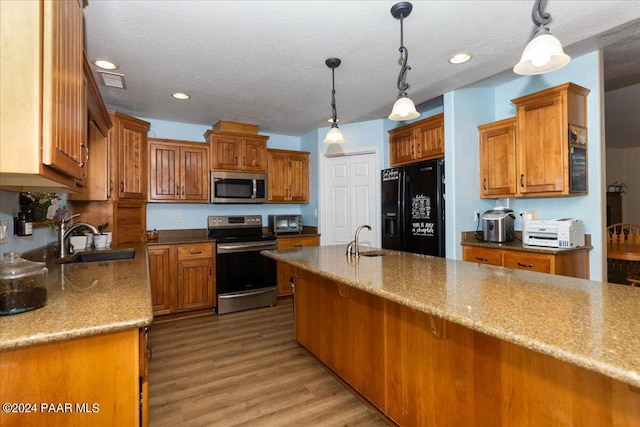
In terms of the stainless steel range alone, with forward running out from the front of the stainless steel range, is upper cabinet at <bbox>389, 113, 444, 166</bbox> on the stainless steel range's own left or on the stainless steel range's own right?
on the stainless steel range's own left

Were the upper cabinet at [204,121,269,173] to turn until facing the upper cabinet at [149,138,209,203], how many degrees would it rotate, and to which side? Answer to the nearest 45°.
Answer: approximately 90° to its right

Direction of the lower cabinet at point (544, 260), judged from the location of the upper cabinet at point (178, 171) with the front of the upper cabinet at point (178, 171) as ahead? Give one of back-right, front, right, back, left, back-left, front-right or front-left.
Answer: front-left
